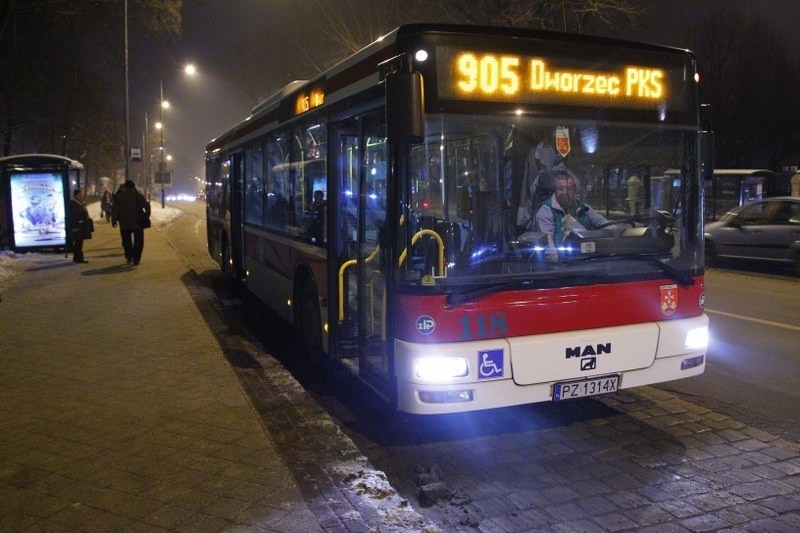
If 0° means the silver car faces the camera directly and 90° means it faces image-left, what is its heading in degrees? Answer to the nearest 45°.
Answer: approximately 90°

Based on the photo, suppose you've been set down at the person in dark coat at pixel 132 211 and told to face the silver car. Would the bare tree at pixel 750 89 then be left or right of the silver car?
left

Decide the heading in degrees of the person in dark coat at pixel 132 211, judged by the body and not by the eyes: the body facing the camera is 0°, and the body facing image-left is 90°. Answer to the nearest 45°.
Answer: approximately 180°

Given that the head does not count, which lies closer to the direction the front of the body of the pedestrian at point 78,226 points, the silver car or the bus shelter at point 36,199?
the silver car

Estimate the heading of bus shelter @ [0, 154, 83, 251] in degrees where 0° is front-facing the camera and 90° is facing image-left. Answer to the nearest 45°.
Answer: approximately 270°

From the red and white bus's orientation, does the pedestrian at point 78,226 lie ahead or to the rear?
to the rear

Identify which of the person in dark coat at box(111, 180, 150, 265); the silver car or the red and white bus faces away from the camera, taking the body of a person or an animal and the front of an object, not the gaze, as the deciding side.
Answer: the person in dark coat

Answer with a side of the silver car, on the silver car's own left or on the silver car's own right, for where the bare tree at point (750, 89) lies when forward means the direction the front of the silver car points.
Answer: on the silver car's own right

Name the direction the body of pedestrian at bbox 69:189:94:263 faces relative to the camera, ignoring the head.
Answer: to the viewer's right
